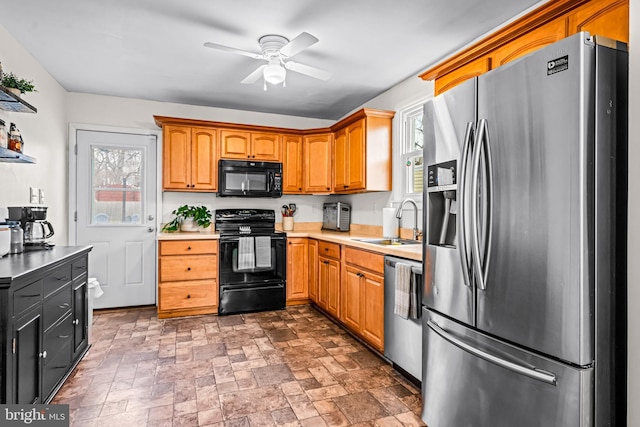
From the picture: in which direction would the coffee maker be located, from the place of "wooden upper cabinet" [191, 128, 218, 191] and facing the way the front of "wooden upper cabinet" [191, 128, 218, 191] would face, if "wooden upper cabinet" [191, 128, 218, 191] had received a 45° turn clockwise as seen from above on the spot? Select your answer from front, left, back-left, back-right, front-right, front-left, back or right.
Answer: front

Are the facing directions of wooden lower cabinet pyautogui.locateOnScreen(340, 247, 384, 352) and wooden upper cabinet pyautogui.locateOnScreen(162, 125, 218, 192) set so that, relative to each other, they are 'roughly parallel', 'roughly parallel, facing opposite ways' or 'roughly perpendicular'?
roughly perpendicular

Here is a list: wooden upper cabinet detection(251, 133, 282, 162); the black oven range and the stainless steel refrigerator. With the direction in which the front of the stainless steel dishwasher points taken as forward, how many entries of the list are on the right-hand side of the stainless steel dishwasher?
2

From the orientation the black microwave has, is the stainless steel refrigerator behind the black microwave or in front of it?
in front

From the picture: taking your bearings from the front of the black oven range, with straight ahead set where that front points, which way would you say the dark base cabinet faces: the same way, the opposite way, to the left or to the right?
to the left

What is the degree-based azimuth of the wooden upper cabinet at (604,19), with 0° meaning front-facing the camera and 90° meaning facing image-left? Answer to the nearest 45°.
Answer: approximately 45°

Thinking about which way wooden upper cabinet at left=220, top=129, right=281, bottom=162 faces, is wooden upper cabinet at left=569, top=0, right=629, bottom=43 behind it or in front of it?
in front

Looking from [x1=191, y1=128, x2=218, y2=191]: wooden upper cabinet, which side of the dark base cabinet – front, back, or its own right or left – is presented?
left

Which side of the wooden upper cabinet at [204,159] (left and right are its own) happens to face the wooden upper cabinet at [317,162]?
left
